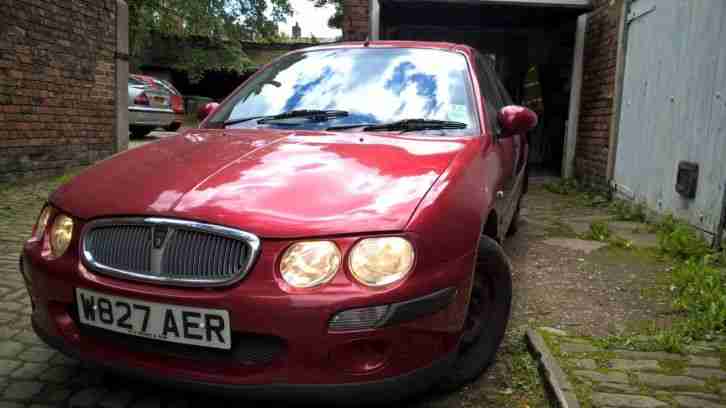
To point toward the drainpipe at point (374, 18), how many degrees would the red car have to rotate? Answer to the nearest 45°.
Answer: approximately 135° to its right

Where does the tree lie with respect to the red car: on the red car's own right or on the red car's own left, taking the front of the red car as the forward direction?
on the red car's own right

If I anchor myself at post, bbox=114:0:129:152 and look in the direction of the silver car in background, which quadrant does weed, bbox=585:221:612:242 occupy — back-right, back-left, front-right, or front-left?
back-right

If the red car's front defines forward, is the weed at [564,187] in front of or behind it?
behind

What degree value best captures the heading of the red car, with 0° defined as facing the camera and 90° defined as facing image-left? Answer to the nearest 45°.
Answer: approximately 45°

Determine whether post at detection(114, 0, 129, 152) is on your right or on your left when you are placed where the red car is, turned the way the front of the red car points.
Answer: on your right

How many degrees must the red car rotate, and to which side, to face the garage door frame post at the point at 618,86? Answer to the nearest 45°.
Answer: approximately 180°

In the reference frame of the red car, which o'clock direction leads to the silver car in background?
The silver car in background is roughly at 4 o'clock from the red car.

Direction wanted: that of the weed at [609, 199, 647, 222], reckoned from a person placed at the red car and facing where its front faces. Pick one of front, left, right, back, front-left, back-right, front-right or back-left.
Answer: back
